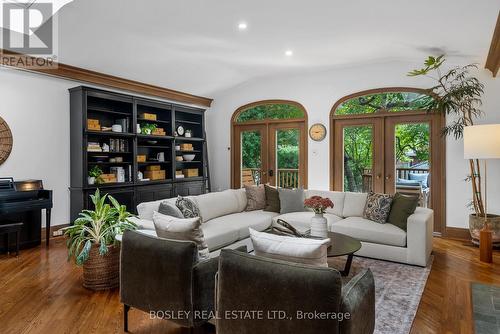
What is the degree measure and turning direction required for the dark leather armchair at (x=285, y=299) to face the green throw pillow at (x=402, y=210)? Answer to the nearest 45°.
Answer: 0° — it already faces it

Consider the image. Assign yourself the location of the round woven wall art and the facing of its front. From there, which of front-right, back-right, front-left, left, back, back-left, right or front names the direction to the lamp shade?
front-left

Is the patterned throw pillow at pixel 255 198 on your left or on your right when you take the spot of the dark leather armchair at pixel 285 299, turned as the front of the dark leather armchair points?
on your left

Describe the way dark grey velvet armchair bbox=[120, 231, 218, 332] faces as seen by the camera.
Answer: facing away from the viewer and to the right of the viewer

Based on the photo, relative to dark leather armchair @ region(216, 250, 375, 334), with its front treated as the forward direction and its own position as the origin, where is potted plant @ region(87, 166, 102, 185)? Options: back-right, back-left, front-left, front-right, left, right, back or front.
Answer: left

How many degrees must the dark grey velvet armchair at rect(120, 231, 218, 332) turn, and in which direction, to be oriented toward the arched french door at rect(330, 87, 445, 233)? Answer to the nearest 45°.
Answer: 0° — it already faces it

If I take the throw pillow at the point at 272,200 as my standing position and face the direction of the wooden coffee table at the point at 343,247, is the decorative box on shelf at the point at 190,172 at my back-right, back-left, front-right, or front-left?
back-right

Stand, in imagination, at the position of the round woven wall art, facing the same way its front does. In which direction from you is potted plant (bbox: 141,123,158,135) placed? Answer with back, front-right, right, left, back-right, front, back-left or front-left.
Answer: left

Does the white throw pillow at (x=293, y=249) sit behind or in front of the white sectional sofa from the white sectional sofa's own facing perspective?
in front

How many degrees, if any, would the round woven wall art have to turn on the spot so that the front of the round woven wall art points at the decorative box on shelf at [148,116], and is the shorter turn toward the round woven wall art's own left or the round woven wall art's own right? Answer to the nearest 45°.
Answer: approximately 90° to the round woven wall art's own left
